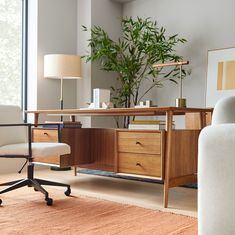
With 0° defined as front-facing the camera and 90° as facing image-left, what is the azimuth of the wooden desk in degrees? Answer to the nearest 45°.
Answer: approximately 45°

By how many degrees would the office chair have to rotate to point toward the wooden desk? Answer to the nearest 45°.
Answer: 0° — it already faces it

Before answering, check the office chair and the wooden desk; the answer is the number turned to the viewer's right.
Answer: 1

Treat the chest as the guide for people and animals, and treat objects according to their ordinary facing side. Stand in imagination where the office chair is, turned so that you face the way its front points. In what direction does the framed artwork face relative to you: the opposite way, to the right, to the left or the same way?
to the right

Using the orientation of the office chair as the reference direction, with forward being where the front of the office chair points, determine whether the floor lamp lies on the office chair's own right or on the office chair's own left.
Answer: on the office chair's own left

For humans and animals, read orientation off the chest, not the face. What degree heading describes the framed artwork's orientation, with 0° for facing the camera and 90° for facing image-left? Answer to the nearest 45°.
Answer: approximately 45°

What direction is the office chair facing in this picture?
to the viewer's right
